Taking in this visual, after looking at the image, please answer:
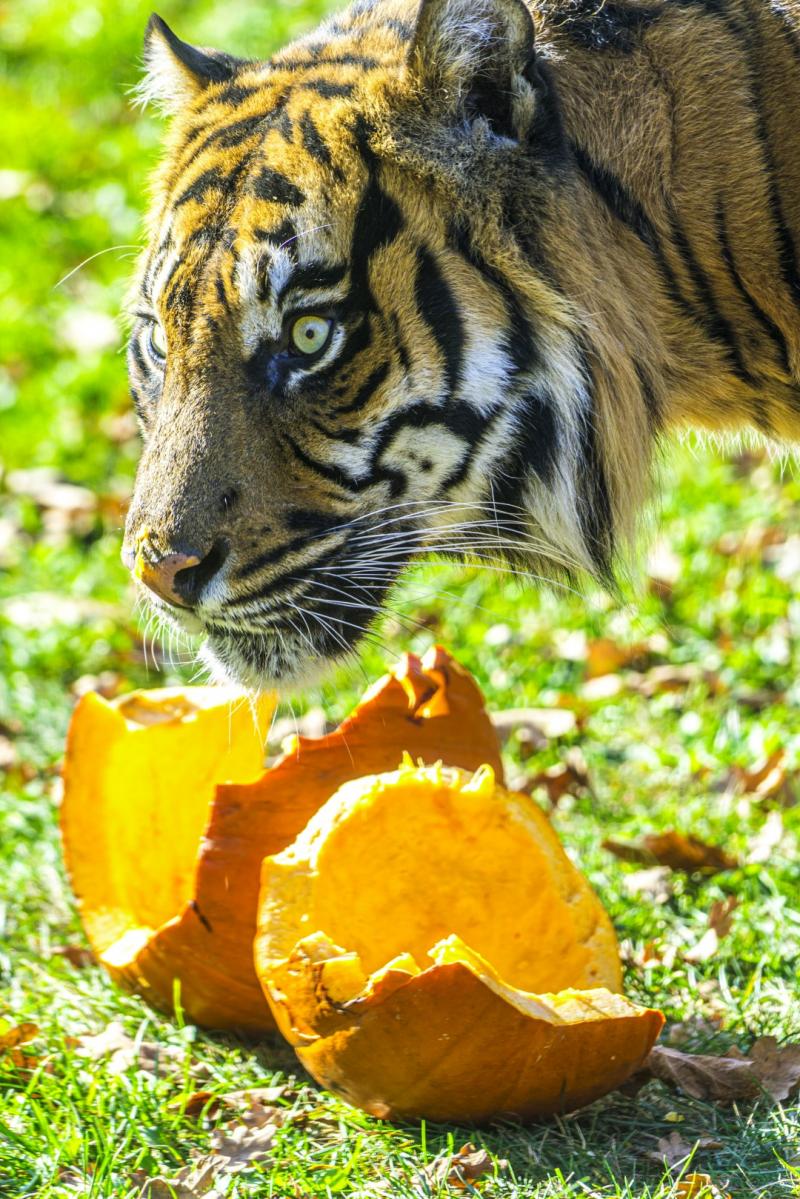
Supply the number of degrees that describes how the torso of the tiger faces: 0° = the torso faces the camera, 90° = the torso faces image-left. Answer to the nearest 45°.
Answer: approximately 45°

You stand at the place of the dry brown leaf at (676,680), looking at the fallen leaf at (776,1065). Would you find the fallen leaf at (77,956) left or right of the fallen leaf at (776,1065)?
right

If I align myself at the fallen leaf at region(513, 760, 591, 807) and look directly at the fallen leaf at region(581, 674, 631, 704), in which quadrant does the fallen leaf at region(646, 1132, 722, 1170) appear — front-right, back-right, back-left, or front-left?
back-right

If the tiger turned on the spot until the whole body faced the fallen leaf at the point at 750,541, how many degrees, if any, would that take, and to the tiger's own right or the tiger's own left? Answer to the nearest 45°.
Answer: approximately 135° to the tiger's own right
